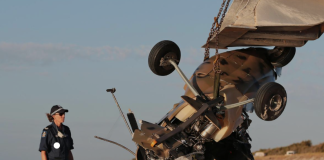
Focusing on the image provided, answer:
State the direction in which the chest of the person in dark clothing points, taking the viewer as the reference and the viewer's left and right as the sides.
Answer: facing the viewer and to the right of the viewer

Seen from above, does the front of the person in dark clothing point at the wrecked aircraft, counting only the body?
no

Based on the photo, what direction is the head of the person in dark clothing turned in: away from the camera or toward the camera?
toward the camera
